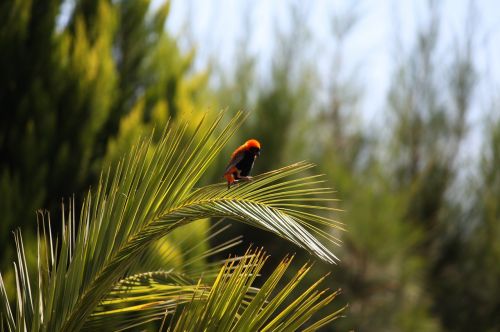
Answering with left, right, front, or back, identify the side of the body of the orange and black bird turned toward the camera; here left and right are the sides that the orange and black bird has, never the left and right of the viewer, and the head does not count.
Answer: right

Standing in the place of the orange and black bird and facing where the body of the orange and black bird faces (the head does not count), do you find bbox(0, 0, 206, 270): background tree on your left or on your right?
on your left
